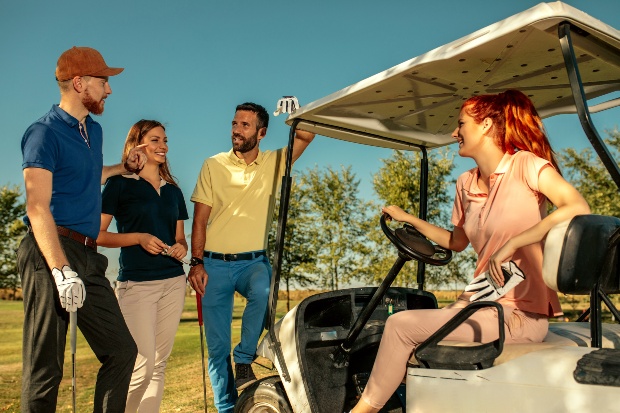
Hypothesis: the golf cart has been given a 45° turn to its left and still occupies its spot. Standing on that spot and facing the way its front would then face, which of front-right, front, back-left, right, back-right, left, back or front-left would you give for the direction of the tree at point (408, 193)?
right

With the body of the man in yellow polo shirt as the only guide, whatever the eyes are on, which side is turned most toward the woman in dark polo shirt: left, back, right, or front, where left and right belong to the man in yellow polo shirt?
right

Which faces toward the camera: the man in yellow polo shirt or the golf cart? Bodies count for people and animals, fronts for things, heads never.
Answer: the man in yellow polo shirt

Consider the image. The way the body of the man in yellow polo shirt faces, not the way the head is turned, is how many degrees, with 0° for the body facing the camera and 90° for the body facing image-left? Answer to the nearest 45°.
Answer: approximately 0°

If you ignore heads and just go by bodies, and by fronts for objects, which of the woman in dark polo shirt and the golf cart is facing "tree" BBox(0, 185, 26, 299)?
the golf cart

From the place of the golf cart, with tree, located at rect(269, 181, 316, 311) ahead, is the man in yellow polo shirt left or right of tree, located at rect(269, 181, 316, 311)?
left

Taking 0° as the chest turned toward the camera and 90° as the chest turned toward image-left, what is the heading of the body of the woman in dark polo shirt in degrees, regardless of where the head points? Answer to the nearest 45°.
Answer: approximately 315°

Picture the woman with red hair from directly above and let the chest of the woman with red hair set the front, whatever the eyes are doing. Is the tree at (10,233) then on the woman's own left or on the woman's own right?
on the woman's own right

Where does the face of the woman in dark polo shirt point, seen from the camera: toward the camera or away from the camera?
toward the camera

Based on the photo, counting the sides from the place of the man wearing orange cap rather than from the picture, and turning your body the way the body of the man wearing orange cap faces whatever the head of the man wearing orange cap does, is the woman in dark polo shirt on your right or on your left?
on your left

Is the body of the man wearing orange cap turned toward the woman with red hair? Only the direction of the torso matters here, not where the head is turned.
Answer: yes

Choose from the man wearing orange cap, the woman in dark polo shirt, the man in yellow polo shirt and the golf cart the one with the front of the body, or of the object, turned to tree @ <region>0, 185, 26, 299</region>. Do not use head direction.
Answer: the golf cart

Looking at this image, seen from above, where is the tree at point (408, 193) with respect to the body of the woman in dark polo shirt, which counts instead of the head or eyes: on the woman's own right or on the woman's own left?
on the woman's own left

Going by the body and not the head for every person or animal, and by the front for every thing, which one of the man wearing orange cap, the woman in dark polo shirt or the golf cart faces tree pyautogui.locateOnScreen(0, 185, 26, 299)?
the golf cart

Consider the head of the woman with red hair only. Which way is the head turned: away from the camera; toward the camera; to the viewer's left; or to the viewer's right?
to the viewer's left

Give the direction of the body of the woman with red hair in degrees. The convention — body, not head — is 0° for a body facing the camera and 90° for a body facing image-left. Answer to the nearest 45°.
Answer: approximately 45°

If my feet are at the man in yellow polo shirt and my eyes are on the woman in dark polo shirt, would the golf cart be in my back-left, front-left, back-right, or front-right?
back-left
